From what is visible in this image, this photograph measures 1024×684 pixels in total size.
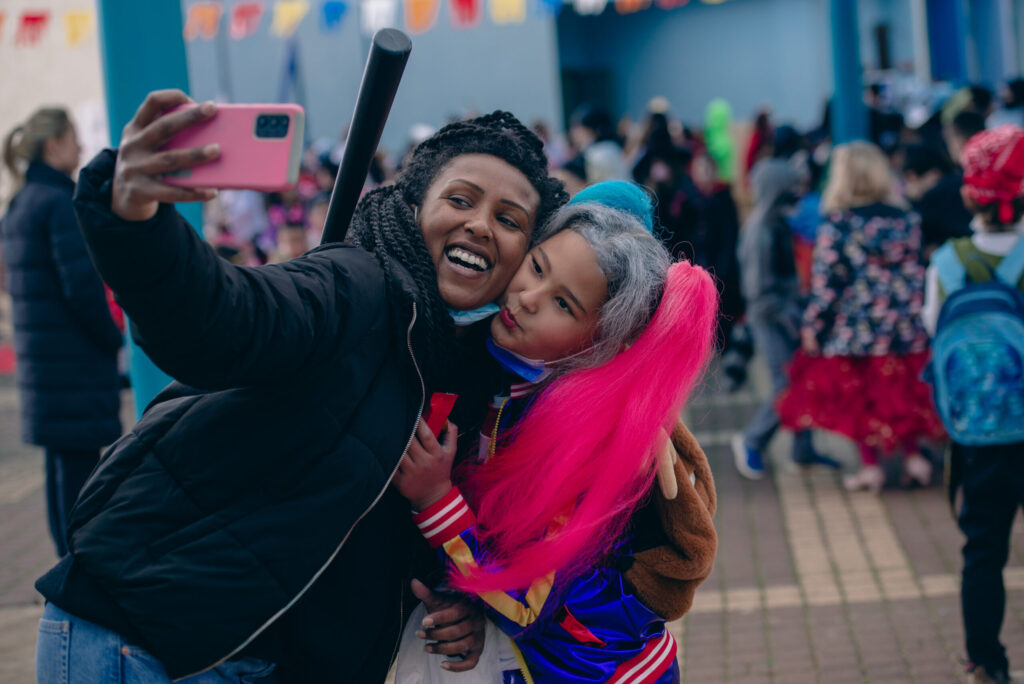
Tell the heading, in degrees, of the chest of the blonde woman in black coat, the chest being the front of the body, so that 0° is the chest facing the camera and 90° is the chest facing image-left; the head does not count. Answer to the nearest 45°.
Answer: approximately 225°

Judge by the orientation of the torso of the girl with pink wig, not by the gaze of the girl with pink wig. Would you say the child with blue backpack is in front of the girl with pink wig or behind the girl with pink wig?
behind

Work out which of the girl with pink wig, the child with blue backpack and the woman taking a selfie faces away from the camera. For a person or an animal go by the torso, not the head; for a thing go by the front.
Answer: the child with blue backpack

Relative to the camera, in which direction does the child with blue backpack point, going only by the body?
away from the camera

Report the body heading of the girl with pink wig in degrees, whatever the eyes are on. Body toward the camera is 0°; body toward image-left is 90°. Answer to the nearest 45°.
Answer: approximately 45°

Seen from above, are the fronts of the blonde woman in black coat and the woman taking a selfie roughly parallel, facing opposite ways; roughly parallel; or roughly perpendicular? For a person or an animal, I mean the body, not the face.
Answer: roughly perpendicular

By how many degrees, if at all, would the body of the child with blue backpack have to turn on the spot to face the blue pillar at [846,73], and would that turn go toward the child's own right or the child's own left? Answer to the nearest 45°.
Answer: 0° — they already face it

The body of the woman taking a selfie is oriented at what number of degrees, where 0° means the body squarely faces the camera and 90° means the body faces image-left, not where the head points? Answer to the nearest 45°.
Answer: approximately 315°

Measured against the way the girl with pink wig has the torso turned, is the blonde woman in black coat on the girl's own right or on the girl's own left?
on the girl's own right

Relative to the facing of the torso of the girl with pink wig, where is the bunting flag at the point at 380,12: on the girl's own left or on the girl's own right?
on the girl's own right

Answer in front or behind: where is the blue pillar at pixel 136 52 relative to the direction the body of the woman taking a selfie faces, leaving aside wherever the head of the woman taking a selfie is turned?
behind
